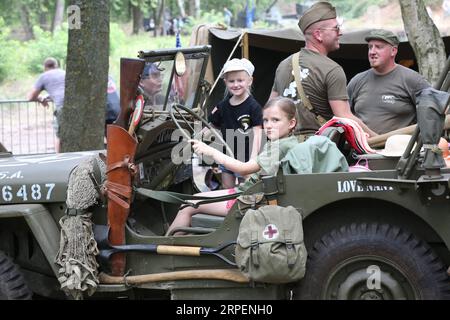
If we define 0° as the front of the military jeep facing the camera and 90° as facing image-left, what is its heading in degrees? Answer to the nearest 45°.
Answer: approximately 90°

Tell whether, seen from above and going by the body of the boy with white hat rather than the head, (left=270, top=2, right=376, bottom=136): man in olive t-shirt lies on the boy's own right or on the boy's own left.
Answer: on the boy's own left

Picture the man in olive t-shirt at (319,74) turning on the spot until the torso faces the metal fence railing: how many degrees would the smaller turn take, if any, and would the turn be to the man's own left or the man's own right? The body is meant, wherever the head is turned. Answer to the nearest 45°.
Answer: approximately 90° to the man's own left

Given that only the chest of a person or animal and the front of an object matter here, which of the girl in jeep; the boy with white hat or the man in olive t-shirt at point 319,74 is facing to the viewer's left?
the girl in jeep

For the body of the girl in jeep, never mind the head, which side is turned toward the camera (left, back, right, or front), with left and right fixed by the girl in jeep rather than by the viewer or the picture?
left

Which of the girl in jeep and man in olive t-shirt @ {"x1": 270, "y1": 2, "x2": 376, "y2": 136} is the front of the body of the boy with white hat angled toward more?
the girl in jeep

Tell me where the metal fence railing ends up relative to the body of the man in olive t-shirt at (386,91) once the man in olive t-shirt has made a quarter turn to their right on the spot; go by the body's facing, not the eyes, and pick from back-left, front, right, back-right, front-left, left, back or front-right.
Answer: front

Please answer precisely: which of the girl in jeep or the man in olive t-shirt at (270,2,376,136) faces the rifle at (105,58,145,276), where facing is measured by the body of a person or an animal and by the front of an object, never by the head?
the girl in jeep

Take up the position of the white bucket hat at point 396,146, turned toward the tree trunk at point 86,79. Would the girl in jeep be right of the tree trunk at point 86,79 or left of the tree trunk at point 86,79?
left
